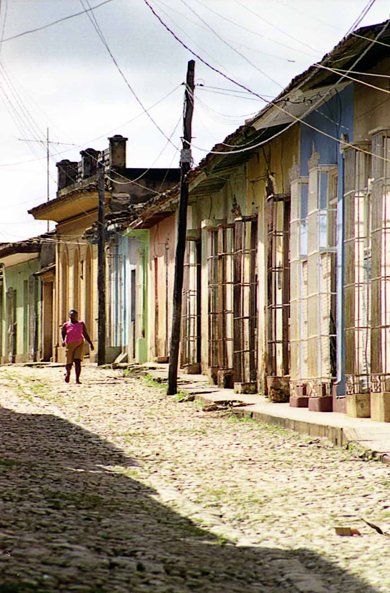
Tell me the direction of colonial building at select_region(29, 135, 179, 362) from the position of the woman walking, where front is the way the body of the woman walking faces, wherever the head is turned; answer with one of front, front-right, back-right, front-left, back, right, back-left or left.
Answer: back

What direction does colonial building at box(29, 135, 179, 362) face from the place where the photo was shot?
facing the viewer and to the left of the viewer

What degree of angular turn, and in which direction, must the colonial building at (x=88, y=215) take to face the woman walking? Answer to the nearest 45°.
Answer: approximately 45° to its left

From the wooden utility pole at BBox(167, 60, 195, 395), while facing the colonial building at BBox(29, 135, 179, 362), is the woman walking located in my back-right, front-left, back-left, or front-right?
front-left

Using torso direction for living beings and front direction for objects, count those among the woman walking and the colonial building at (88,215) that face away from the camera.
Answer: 0

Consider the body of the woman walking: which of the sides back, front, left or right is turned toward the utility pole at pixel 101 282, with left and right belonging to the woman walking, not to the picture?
back

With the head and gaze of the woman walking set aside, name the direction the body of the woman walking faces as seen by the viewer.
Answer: toward the camera

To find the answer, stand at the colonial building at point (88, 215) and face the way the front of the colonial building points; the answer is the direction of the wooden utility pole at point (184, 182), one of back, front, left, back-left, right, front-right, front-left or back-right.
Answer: front-left

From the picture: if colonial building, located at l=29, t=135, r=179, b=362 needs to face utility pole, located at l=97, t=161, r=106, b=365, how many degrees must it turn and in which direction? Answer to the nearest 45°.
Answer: approximately 45° to its left
